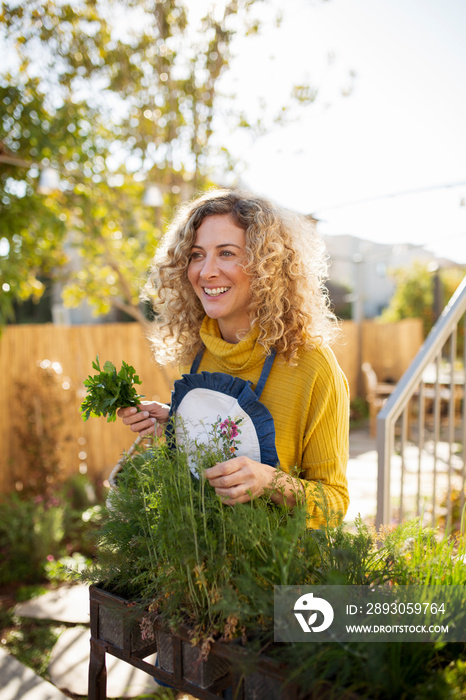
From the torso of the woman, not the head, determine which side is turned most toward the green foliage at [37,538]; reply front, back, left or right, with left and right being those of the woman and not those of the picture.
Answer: right

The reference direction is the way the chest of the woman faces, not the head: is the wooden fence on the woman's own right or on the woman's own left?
on the woman's own right

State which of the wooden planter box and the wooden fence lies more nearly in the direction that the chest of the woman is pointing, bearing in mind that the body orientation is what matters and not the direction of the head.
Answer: the wooden planter box

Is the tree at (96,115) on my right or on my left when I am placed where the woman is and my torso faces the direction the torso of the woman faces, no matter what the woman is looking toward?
on my right

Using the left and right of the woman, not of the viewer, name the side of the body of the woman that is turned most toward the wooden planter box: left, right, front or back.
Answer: front

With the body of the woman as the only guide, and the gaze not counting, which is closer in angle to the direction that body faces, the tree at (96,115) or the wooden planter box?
the wooden planter box

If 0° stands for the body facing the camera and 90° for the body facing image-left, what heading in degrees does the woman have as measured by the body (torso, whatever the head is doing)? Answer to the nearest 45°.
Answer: approximately 45°
